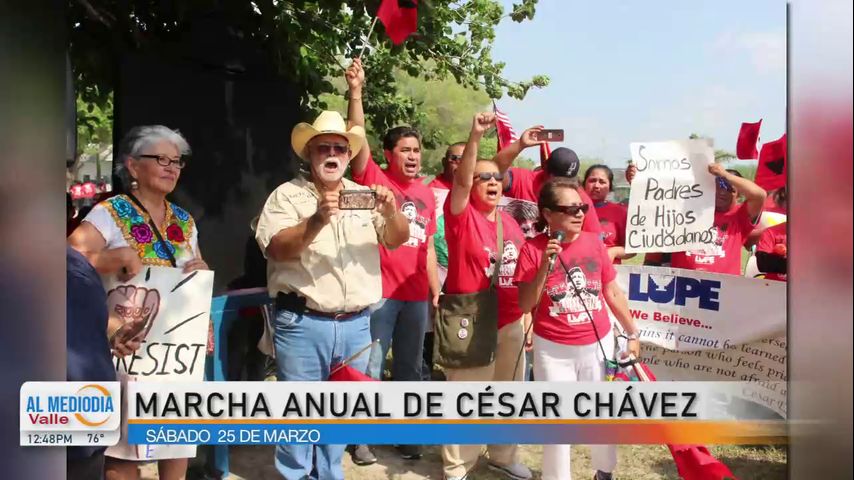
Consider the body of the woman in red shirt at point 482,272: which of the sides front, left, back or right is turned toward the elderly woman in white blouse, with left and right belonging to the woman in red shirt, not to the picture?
right

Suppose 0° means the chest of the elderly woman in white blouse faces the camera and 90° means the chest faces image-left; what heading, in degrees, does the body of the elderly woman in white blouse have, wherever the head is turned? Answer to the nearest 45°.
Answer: approximately 315°

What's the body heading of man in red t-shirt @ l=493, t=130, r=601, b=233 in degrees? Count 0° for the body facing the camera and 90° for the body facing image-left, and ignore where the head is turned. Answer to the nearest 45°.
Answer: approximately 315°

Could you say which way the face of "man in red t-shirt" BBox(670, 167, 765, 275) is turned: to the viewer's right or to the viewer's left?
to the viewer's left

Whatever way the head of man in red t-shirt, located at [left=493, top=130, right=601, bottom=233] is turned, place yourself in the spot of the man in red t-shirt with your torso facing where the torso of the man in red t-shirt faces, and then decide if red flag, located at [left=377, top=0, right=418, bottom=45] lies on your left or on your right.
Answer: on your right
